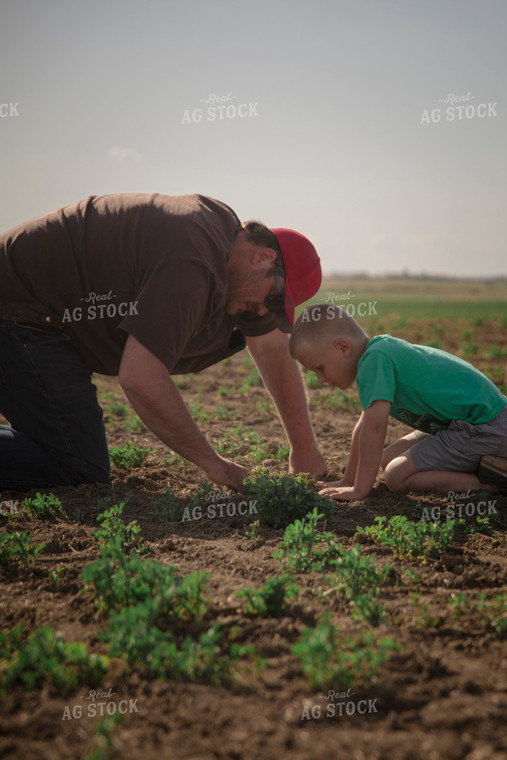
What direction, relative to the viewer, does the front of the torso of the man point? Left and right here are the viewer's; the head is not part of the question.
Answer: facing to the right of the viewer

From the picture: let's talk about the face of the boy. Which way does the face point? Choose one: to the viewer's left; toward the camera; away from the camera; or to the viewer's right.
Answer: to the viewer's left

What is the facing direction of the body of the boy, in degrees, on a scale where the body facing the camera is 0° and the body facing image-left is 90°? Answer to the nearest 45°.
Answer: approximately 90°

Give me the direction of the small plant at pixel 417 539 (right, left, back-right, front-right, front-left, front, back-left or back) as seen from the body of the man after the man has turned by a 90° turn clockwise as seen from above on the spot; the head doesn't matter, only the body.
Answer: front-left

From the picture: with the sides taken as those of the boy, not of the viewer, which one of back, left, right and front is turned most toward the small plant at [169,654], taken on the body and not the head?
left

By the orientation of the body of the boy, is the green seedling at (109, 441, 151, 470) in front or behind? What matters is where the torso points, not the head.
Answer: in front

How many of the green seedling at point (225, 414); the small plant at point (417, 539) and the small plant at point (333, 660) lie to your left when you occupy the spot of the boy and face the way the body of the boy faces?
2

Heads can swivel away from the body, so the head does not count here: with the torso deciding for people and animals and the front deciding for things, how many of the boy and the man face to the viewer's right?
1

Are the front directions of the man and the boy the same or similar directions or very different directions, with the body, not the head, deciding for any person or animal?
very different directions

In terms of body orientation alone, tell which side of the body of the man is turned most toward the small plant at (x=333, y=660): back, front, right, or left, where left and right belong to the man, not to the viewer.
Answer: right

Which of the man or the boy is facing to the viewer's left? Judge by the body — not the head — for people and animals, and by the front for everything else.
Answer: the boy

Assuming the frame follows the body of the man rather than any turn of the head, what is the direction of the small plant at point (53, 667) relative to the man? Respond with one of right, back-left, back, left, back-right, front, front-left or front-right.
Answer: right
